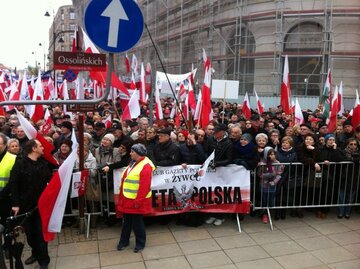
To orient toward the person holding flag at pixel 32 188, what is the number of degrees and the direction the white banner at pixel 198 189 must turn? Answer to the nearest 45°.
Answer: approximately 45° to its right

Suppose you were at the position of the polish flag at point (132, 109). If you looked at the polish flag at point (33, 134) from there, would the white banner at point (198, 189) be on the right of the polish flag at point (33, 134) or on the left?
left

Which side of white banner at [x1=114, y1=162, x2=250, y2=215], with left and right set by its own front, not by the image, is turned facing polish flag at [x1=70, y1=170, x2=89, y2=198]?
right

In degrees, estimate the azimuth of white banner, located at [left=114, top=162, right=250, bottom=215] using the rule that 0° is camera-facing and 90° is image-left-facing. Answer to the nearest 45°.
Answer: approximately 0°

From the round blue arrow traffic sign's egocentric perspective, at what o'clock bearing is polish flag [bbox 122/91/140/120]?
The polish flag is roughly at 6 o'clock from the round blue arrow traffic sign.

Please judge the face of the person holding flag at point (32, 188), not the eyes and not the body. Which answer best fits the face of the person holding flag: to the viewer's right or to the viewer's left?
to the viewer's right
